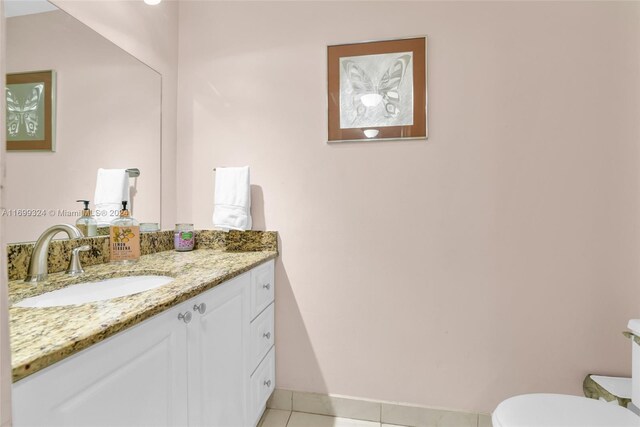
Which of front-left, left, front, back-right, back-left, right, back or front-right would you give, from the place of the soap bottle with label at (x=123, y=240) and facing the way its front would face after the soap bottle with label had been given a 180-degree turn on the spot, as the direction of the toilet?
back-right

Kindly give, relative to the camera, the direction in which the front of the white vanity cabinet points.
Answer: facing the viewer and to the right of the viewer

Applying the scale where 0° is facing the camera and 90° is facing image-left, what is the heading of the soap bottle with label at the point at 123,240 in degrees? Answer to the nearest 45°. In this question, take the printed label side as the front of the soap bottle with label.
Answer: approximately 0°

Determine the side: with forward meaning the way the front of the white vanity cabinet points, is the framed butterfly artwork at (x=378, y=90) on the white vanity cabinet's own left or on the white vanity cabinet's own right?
on the white vanity cabinet's own left

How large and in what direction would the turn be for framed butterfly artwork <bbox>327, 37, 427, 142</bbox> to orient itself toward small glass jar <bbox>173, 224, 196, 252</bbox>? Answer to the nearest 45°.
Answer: approximately 90° to its right

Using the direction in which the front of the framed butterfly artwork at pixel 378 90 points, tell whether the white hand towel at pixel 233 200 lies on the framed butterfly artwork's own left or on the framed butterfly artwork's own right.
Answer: on the framed butterfly artwork's own right

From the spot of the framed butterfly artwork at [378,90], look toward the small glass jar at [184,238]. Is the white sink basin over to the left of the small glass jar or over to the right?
left

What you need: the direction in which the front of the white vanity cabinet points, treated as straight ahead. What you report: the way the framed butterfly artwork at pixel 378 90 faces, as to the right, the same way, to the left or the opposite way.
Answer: to the right
